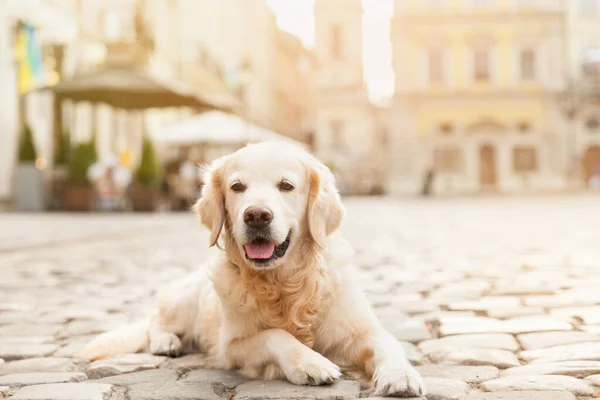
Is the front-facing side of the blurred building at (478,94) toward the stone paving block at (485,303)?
yes

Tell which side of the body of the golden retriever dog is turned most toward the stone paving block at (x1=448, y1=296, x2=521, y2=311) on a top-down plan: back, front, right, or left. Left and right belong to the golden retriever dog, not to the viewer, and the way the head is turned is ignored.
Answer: left

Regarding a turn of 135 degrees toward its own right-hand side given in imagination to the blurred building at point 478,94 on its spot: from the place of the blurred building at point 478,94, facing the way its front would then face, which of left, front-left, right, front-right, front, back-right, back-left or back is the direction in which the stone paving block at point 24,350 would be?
back-left

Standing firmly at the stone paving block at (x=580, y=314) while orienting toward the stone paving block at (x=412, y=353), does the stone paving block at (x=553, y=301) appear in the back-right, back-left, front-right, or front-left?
back-right

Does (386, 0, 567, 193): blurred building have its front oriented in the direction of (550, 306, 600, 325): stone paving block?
yes

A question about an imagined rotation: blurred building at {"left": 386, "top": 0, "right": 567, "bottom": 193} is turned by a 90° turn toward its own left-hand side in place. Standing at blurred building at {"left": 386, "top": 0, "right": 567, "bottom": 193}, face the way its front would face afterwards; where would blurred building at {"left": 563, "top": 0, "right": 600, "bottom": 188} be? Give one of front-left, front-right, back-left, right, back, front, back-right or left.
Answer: front

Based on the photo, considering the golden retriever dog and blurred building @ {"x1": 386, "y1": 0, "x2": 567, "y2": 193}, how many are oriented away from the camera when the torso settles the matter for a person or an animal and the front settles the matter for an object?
0

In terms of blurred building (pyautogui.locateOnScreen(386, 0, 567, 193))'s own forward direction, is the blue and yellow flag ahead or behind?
ahead

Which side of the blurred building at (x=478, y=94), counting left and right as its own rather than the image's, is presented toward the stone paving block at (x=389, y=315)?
front

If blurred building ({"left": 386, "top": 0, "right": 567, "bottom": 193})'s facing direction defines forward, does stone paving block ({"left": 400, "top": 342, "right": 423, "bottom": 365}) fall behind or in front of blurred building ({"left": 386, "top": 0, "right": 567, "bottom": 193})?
in front

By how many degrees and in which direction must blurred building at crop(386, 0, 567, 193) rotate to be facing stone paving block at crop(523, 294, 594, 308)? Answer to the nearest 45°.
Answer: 0° — it already faces it

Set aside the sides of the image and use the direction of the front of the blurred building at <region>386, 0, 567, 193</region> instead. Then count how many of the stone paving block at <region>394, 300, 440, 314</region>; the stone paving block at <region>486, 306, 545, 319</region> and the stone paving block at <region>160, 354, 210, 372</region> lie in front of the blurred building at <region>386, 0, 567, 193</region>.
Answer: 3

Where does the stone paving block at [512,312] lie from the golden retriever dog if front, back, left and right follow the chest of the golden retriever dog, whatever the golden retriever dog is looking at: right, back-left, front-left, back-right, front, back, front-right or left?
left

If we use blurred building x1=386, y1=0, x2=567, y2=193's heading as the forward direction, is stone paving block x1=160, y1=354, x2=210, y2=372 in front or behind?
in front

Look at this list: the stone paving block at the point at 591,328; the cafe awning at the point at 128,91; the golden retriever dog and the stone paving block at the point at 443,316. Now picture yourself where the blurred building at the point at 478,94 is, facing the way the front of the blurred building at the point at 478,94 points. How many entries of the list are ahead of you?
4

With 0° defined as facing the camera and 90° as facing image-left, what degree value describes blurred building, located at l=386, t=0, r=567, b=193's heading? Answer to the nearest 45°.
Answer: approximately 0°

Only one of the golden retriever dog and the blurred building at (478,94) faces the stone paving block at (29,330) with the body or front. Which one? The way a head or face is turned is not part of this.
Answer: the blurred building
